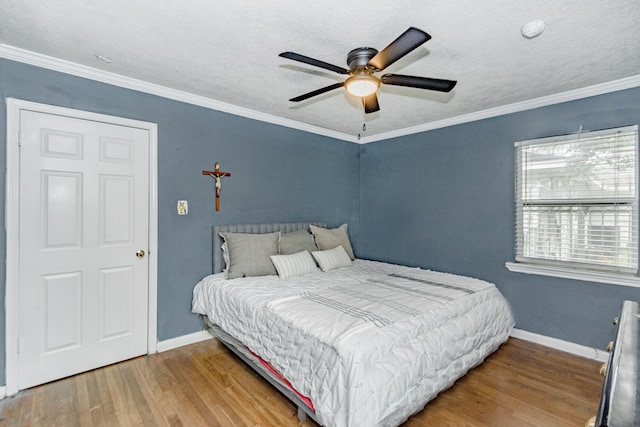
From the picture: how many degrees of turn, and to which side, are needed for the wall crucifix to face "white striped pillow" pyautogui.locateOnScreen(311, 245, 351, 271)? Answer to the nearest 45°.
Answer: approximately 90° to its left

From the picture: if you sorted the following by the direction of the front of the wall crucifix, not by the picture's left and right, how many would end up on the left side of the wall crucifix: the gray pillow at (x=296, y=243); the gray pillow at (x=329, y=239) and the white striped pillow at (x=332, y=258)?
3

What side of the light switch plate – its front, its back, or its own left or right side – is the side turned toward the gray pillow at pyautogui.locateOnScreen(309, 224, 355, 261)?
left

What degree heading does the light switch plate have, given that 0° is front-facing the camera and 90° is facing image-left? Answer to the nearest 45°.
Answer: approximately 0°

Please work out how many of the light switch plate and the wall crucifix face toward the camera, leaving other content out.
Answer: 2

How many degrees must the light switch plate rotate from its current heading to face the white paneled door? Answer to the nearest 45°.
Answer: approximately 90° to its right

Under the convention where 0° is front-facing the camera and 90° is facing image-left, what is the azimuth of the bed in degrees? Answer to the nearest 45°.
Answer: approximately 315°

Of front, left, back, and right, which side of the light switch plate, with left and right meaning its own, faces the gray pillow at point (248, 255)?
left
